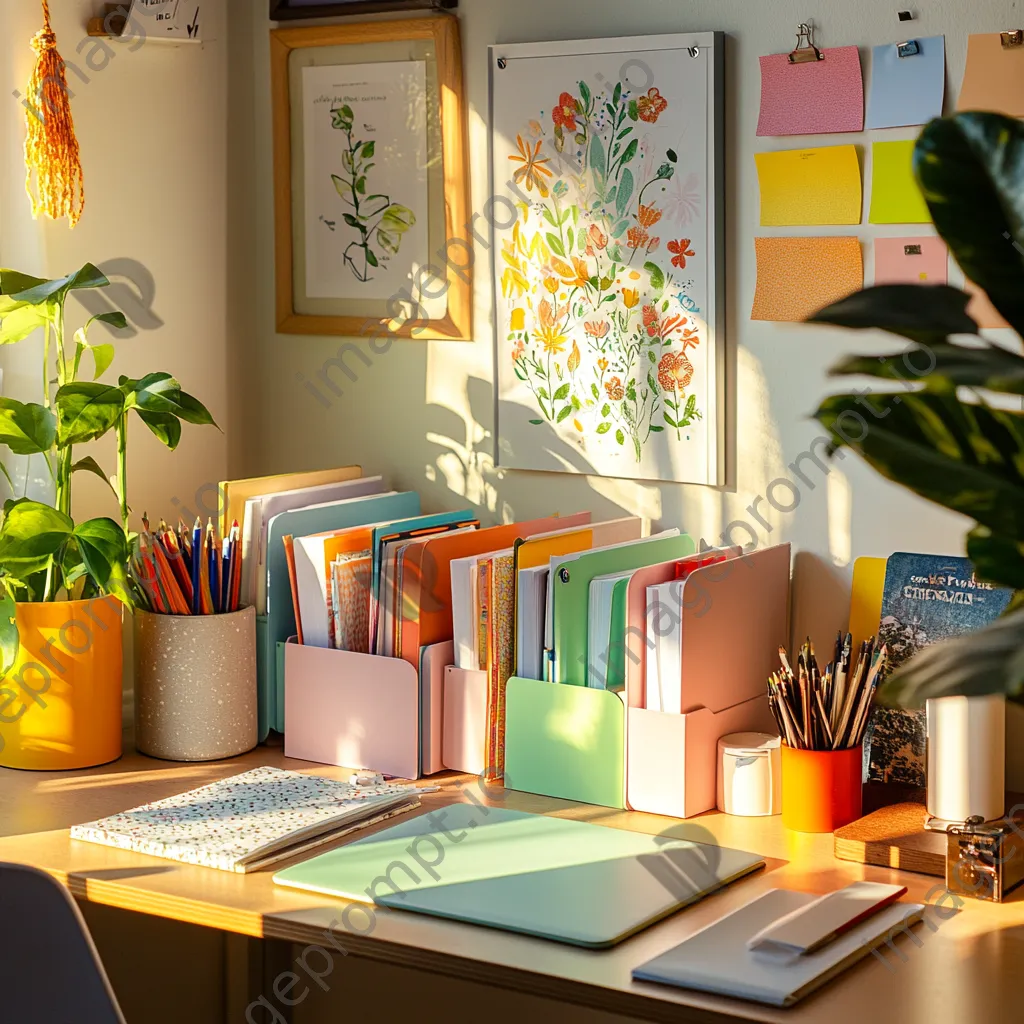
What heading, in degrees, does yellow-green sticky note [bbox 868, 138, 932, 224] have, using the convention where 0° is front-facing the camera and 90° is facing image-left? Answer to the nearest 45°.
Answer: approximately 0°

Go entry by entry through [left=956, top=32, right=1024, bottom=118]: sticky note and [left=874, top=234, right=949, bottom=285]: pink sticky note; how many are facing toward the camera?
2

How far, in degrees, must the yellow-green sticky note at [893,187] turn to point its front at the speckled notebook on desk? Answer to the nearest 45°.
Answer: approximately 45° to its right
